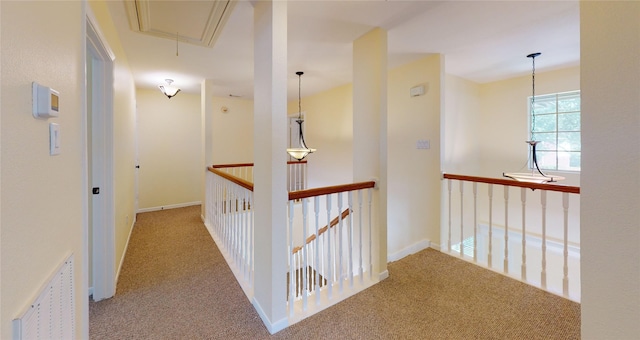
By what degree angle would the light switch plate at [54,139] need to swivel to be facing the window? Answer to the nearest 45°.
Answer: approximately 45° to its left

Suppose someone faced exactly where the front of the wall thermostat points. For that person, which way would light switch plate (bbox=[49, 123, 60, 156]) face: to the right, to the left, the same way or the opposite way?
the same way

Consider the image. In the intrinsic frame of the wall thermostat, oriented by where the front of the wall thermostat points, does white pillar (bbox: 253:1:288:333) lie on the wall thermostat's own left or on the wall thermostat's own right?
on the wall thermostat's own left

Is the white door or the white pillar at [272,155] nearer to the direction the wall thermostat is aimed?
the white pillar

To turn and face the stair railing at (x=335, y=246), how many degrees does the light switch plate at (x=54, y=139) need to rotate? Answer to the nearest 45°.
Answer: approximately 45° to its left

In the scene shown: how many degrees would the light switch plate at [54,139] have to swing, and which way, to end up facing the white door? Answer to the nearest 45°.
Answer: approximately 135° to its left

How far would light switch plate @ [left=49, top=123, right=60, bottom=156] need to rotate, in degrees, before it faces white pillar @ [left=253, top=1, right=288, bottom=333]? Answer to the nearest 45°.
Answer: approximately 45° to its left

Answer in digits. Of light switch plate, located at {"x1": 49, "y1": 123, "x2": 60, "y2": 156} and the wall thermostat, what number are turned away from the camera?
0

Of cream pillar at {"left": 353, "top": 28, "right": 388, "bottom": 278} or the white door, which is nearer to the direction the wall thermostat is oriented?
the cream pillar

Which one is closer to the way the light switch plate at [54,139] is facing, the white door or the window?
the window

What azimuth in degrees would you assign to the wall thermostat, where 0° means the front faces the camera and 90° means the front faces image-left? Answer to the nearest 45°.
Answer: approximately 315°

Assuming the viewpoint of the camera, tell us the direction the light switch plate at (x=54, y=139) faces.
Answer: facing the viewer and to the right of the viewer
